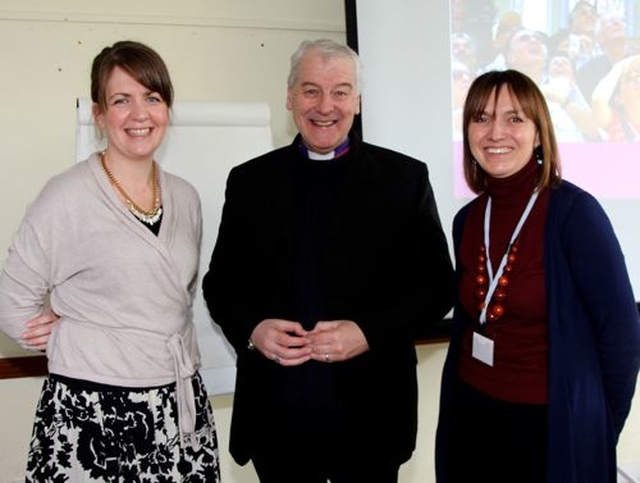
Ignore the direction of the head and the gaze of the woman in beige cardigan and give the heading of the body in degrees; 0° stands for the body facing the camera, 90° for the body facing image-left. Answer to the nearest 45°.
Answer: approximately 315°

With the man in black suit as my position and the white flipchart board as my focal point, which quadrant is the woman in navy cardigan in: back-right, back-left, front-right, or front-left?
back-right

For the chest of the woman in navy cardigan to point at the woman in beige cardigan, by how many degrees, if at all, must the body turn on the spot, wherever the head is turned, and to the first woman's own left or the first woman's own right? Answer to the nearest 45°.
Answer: approximately 45° to the first woman's own right

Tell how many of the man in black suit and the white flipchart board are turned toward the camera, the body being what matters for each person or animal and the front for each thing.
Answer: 2

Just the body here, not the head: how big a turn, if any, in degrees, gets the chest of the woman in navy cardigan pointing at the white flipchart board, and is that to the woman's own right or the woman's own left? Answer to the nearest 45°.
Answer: approximately 90° to the woman's own right

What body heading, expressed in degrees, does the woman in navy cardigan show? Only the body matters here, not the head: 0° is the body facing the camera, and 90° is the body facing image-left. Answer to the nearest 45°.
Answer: approximately 45°

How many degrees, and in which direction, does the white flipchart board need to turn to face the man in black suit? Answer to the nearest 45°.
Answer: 0° — it already faces them

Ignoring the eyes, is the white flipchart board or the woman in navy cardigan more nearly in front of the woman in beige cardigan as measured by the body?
the woman in navy cardigan
